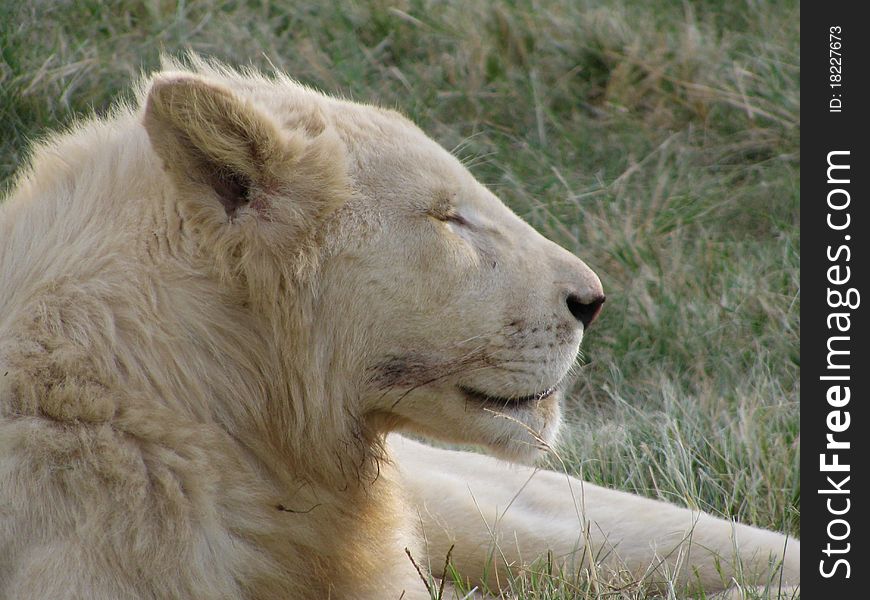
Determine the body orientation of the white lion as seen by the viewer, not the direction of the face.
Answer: to the viewer's right
